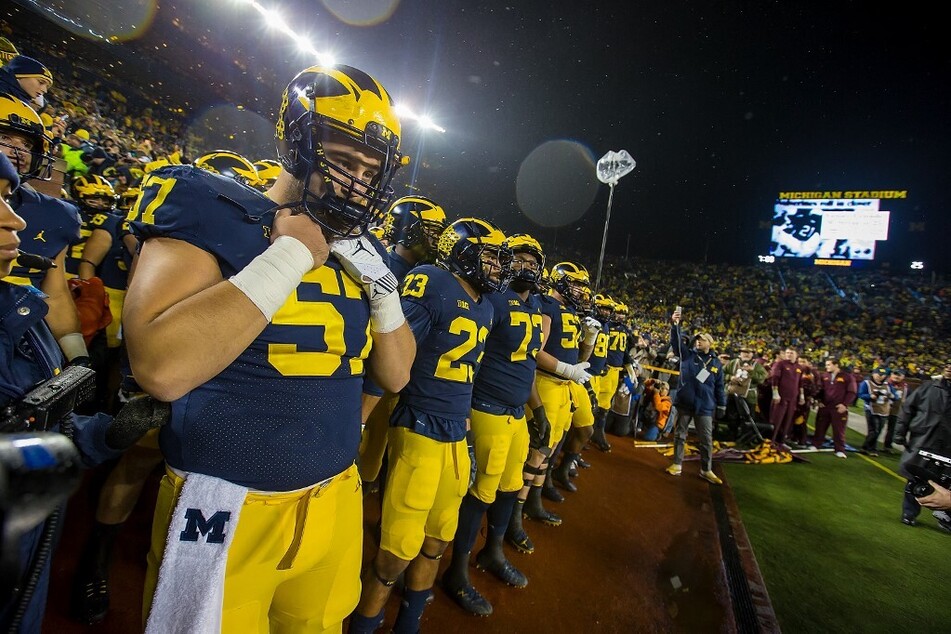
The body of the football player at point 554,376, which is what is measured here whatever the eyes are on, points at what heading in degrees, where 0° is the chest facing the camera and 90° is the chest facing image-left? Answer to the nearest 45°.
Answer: approximately 315°

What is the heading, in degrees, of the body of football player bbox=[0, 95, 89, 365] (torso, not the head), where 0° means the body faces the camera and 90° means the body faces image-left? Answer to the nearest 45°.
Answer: approximately 315°

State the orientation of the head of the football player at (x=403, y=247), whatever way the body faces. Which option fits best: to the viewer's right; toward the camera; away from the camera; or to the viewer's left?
to the viewer's right

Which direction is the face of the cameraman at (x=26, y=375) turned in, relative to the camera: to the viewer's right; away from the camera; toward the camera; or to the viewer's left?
to the viewer's right

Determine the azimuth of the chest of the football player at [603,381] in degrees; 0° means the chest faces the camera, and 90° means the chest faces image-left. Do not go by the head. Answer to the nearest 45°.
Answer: approximately 315°

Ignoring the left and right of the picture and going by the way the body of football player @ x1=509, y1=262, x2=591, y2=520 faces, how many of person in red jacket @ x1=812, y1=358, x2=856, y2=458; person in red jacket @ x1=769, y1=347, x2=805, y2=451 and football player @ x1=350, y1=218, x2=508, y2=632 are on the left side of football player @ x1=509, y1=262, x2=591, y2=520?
2

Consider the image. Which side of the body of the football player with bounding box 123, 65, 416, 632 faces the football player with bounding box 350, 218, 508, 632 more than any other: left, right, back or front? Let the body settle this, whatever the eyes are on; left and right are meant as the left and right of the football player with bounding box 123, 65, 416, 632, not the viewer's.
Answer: left

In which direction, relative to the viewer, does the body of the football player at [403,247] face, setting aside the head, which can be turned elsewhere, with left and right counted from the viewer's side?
facing to the right of the viewer
